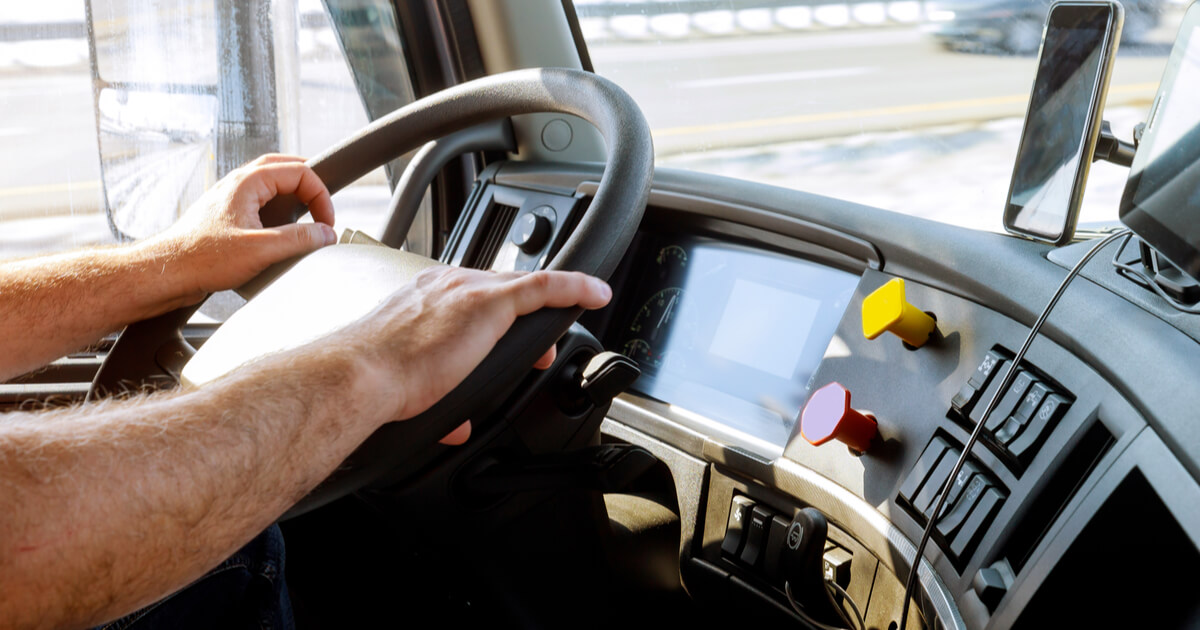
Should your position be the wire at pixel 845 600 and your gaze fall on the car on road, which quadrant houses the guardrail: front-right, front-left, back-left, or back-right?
front-left

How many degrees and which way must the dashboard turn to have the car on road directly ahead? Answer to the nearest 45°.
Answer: approximately 135° to its right

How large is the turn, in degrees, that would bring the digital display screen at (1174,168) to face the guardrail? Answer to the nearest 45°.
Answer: approximately 90° to its right

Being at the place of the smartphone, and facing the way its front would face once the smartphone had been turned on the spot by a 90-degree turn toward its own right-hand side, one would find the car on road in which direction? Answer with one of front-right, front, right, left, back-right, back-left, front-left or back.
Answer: front-right

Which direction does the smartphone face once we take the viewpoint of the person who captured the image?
facing the viewer and to the left of the viewer

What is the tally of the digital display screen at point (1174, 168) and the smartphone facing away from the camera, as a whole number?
0
